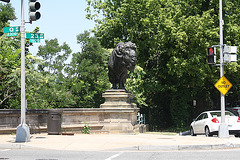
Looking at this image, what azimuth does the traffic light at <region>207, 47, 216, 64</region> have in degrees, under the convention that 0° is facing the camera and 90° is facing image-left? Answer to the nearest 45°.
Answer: approximately 0°

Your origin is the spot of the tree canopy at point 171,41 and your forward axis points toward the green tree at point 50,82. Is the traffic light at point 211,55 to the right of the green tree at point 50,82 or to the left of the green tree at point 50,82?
left

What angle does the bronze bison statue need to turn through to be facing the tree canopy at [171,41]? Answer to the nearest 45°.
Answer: approximately 135° to its left

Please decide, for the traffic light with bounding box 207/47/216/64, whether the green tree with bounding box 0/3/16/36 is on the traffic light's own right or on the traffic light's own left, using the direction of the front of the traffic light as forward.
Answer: on the traffic light's own right

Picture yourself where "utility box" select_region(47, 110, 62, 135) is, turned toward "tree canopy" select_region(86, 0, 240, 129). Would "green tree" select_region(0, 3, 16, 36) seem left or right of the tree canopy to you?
left

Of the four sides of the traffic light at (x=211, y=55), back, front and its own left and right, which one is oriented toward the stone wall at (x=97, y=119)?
right
